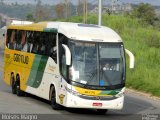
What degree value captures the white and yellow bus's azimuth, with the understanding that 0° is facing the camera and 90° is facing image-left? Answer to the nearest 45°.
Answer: approximately 315°
